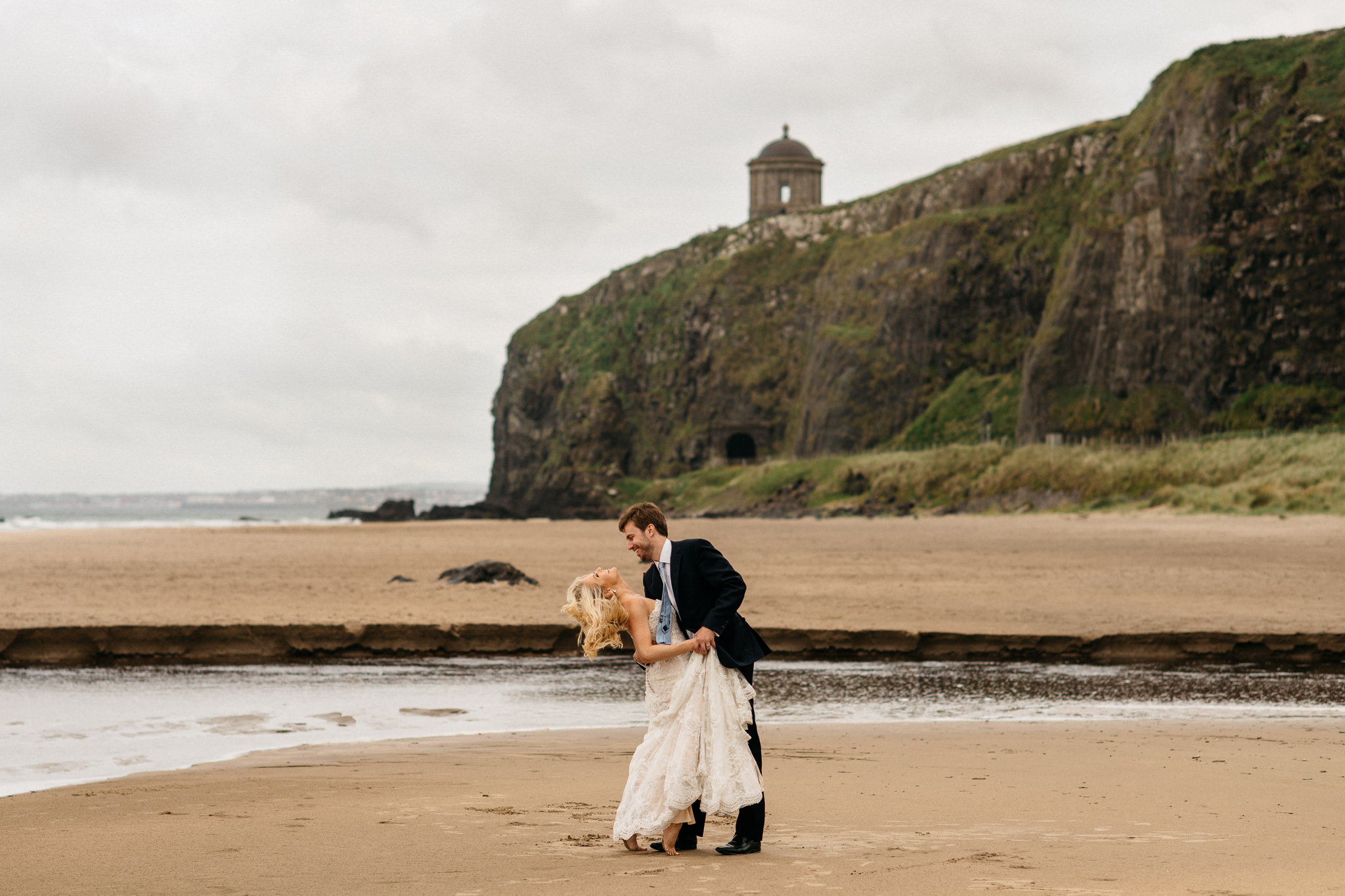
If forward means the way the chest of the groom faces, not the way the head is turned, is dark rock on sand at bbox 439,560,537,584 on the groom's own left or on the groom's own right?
on the groom's own right

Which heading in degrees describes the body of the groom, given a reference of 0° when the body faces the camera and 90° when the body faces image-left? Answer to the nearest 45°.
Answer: approximately 45°

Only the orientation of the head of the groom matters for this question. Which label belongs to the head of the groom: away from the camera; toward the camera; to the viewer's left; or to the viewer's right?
to the viewer's left
